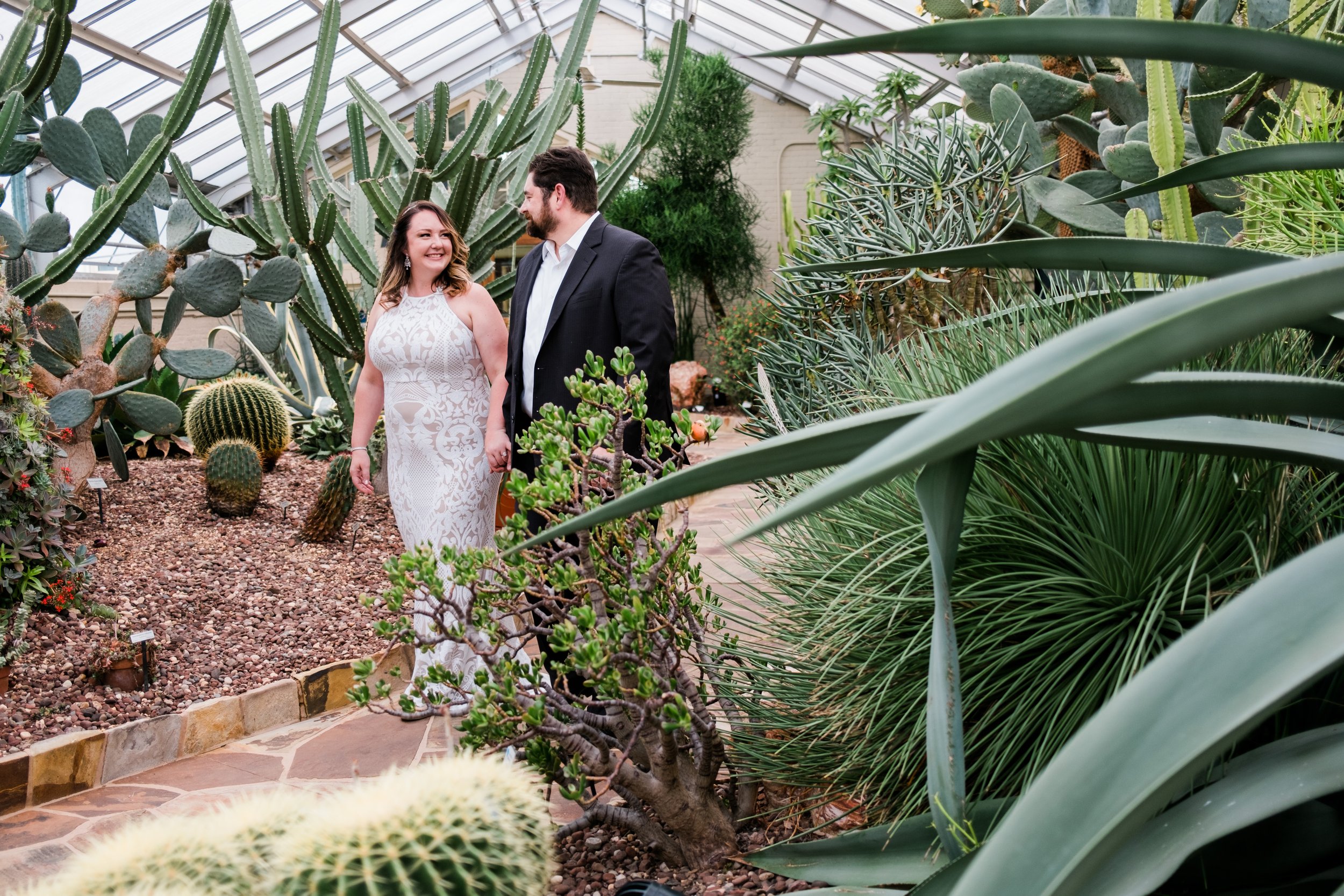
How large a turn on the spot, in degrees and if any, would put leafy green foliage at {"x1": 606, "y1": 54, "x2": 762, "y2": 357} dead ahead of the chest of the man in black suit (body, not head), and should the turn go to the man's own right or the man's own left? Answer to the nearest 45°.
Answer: approximately 135° to the man's own right

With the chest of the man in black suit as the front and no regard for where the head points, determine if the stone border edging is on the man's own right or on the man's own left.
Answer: on the man's own right

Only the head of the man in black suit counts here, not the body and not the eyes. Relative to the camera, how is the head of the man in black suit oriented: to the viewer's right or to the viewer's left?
to the viewer's left

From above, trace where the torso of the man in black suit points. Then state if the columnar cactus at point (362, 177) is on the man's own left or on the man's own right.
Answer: on the man's own right

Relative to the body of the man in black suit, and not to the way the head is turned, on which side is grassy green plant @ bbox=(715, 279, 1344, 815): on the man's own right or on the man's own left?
on the man's own left

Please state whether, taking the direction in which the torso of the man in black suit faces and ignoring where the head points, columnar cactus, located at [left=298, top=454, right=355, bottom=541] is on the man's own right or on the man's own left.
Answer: on the man's own right

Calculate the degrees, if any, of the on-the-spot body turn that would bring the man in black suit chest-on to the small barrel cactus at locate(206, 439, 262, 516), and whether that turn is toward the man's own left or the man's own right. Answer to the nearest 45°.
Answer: approximately 90° to the man's own right

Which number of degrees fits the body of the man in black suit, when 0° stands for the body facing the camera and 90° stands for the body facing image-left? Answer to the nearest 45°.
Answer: approximately 45°

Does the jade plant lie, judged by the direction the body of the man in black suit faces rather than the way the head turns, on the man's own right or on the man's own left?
on the man's own left
